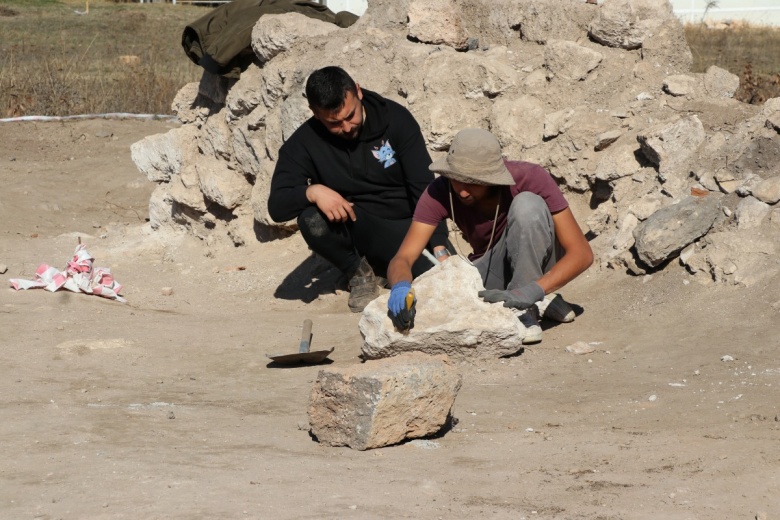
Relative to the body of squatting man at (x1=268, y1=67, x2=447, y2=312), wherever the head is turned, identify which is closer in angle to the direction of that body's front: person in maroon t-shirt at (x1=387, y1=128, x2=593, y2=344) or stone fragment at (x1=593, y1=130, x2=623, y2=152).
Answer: the person in maroon t-shirt

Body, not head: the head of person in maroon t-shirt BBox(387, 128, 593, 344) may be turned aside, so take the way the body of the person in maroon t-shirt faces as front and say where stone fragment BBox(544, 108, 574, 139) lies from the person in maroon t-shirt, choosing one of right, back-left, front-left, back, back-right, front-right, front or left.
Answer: back-right

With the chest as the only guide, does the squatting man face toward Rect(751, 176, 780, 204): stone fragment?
no

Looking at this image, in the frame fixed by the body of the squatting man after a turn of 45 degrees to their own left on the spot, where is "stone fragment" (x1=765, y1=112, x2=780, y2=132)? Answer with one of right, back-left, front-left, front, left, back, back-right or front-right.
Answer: front-left

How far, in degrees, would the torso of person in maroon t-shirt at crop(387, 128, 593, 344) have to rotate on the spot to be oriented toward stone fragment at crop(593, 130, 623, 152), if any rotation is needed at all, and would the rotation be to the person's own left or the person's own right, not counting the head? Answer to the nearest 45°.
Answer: approximately 135° to the person's own right

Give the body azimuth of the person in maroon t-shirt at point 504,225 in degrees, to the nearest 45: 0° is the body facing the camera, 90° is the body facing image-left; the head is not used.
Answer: approximately 45°

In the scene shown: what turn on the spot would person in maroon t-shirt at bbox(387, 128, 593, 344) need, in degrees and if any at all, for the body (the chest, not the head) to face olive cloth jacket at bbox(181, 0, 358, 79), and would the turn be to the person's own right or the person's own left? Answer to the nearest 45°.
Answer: approximately 90° to the person's own right

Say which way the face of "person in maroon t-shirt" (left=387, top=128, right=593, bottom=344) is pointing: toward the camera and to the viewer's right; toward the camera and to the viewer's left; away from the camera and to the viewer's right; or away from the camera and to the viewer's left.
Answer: toward the camera and to the viewer's left

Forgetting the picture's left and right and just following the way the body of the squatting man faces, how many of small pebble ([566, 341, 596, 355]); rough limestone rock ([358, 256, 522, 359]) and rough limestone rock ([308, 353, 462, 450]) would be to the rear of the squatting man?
0

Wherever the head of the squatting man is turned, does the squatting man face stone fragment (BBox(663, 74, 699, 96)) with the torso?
no

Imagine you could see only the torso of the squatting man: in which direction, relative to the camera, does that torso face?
toward the camera

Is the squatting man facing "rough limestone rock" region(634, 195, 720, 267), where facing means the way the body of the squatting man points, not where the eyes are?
no

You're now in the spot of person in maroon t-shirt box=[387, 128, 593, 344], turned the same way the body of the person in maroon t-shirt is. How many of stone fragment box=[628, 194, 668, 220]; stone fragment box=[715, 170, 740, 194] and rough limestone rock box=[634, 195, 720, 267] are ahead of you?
0

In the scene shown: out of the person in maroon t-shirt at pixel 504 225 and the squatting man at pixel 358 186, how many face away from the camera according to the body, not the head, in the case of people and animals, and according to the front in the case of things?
0

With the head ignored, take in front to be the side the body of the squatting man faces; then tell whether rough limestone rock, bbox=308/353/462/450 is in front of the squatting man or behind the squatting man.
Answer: in front

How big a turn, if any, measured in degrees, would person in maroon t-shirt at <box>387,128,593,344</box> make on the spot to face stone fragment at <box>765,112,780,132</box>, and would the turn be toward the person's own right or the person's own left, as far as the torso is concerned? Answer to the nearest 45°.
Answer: approximately 180°
